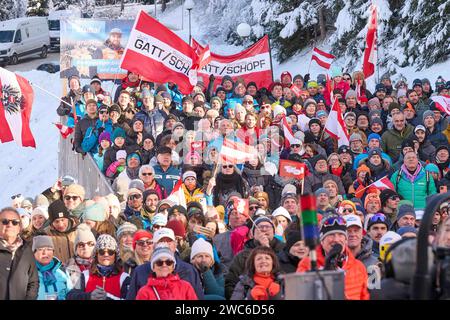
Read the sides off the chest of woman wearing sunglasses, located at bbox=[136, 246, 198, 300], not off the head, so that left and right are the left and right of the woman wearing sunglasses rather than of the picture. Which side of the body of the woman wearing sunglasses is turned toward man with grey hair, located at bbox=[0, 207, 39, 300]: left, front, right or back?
right

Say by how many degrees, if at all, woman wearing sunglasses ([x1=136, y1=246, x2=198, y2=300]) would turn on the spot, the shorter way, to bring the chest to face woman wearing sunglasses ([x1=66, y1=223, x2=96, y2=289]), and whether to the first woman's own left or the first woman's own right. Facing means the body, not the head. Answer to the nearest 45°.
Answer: approximately 135° to the first woman's own right

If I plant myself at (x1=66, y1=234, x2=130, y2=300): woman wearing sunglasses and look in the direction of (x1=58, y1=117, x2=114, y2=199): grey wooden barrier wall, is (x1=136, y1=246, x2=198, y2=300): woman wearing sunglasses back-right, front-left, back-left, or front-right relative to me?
back-right

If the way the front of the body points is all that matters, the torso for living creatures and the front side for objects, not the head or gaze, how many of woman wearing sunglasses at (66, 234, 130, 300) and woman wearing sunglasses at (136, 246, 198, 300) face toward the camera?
2

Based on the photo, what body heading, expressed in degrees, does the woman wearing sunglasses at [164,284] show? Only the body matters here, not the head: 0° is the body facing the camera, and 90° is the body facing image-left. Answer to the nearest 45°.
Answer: approximately 0°

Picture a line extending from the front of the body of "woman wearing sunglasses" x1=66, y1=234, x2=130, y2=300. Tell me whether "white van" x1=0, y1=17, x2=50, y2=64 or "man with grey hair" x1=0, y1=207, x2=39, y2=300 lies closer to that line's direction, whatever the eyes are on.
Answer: the man with grey hair

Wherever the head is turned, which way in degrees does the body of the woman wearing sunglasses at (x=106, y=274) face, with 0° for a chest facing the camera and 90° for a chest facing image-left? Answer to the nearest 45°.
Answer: approximately 0°
